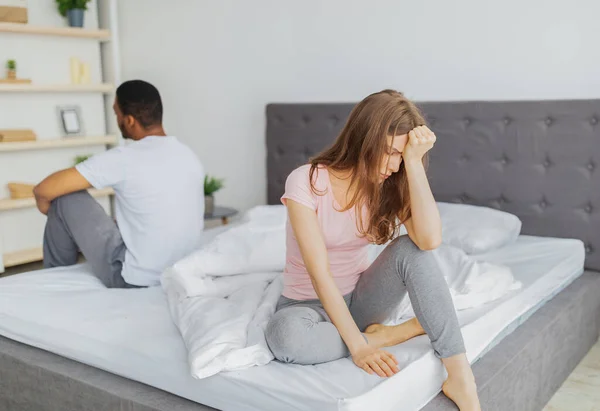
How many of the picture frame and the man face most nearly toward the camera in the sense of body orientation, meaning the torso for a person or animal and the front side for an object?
1

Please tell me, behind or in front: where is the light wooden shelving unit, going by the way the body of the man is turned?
in front

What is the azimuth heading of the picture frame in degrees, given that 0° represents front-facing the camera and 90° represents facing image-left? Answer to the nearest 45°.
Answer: approximately 0°

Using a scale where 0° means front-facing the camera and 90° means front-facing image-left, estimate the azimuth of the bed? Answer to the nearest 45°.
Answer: approximately 45°

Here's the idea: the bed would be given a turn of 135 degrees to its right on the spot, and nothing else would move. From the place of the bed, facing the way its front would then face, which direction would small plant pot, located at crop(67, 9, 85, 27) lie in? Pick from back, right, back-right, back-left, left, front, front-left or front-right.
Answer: front-left

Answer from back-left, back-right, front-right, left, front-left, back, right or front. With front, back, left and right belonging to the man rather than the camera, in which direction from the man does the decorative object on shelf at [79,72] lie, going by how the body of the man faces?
front-right

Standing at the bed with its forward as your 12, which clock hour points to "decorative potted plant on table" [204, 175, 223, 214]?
The decorative potted plant on table is roughly at 3 o'clock from the bed.

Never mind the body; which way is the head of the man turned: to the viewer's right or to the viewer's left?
to the viewer's left

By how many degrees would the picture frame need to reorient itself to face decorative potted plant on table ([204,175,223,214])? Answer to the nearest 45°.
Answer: approximately 45° to its left

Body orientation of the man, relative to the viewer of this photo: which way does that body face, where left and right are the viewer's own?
facing away from the viewer and to the left of the viewer
